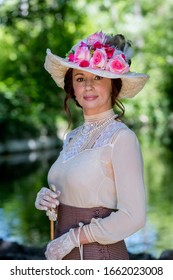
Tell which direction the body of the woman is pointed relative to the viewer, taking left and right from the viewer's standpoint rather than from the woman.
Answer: facing the viewer and to the left of the viewer
